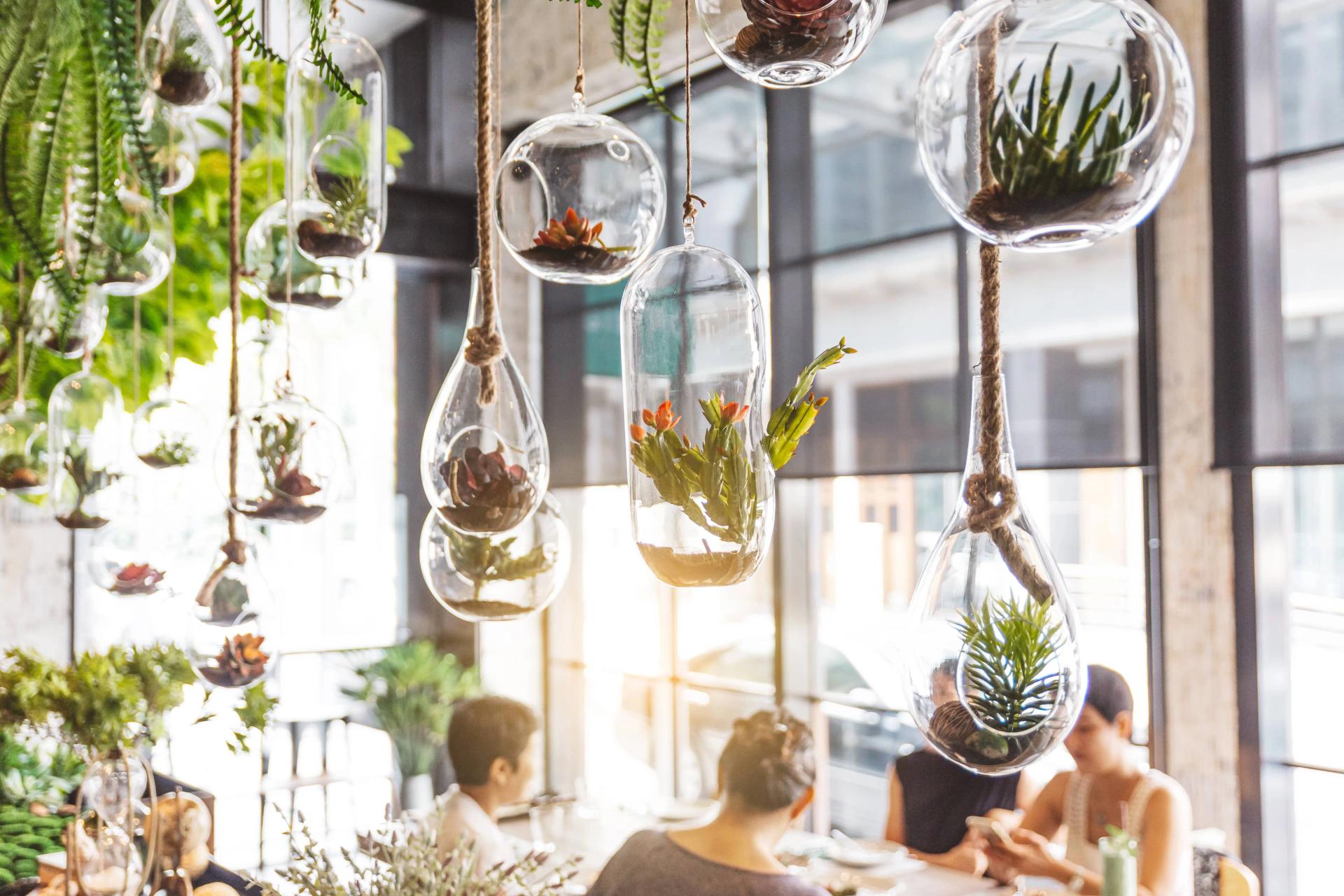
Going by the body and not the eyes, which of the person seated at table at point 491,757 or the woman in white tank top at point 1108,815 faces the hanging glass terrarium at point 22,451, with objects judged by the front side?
the woman in white tank top

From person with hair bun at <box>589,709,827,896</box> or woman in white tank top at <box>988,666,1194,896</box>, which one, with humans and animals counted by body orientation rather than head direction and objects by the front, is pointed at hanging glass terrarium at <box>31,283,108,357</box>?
the woman in white tank top

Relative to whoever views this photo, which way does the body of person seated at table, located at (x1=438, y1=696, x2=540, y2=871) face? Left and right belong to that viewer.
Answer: facing away from the viewer and to the right of the viewer

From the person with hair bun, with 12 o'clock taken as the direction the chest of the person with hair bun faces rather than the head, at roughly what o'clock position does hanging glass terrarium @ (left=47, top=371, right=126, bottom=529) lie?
The hanging glass terrarium is roughly at 8 o'clock from the person with hair bun.

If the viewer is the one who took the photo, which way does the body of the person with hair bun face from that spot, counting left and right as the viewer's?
facing away from the viewer

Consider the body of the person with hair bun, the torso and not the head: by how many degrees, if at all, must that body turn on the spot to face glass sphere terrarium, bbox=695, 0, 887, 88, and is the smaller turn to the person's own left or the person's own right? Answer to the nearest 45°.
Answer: approximately 180°

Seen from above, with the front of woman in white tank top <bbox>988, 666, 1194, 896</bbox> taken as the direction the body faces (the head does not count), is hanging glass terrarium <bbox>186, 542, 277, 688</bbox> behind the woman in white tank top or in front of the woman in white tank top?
in front

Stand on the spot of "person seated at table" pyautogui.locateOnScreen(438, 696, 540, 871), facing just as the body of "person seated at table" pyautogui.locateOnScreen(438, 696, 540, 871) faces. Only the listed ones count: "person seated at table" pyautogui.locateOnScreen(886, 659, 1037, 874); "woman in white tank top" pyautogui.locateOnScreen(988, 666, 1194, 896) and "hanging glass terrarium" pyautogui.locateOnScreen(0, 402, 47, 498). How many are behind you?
1

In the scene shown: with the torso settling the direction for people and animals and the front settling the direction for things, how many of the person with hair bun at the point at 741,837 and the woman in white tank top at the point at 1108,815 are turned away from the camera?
1

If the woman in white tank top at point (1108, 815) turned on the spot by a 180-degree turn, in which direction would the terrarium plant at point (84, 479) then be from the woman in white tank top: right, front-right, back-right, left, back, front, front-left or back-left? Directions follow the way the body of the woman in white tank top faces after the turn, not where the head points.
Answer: back

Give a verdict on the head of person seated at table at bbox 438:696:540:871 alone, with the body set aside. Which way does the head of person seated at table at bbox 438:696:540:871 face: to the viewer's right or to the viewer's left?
to the viewer's right

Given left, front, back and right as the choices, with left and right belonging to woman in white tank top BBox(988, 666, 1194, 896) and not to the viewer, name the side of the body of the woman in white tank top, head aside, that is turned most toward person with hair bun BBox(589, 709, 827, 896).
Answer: front

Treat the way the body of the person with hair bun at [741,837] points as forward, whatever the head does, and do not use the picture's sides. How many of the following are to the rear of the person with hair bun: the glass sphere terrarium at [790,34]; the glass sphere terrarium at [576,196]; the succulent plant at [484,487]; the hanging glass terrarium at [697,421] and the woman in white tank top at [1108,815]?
4

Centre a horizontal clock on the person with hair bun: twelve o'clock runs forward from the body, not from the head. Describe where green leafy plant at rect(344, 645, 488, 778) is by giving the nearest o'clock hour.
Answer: The green leafy plant is roughly at 11 o'clock from the person with hair bun.

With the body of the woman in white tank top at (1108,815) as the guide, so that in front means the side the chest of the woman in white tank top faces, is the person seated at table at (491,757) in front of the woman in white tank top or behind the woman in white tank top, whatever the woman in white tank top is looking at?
in front

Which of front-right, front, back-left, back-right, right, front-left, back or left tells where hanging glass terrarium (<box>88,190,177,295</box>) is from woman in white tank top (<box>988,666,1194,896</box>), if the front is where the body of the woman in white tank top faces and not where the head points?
front

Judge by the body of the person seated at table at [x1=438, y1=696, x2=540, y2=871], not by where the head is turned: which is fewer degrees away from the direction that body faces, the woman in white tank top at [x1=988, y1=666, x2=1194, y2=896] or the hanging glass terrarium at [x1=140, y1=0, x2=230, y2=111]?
the woman in white tank top

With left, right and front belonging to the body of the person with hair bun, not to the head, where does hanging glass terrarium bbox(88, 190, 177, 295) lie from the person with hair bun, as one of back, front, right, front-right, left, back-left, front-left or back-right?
back-left

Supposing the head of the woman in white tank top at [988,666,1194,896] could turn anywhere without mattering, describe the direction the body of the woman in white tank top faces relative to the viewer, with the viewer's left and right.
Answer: facing the viewer and to the left of the viewer
